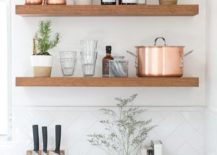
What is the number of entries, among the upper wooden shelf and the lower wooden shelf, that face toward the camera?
2

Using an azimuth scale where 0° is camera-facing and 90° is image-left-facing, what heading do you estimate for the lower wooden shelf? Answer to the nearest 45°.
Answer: approximately 0°
